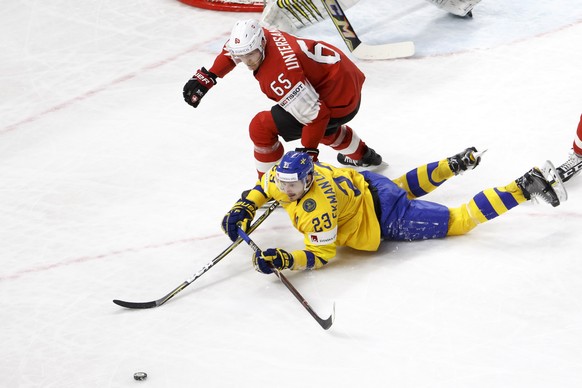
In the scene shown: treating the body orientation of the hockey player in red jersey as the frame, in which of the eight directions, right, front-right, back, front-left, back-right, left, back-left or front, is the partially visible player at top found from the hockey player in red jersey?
back-right

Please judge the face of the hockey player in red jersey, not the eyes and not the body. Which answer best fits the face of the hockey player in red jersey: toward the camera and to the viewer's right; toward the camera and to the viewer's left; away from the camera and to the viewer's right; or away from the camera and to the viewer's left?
toward the camera and to the viewer's left
